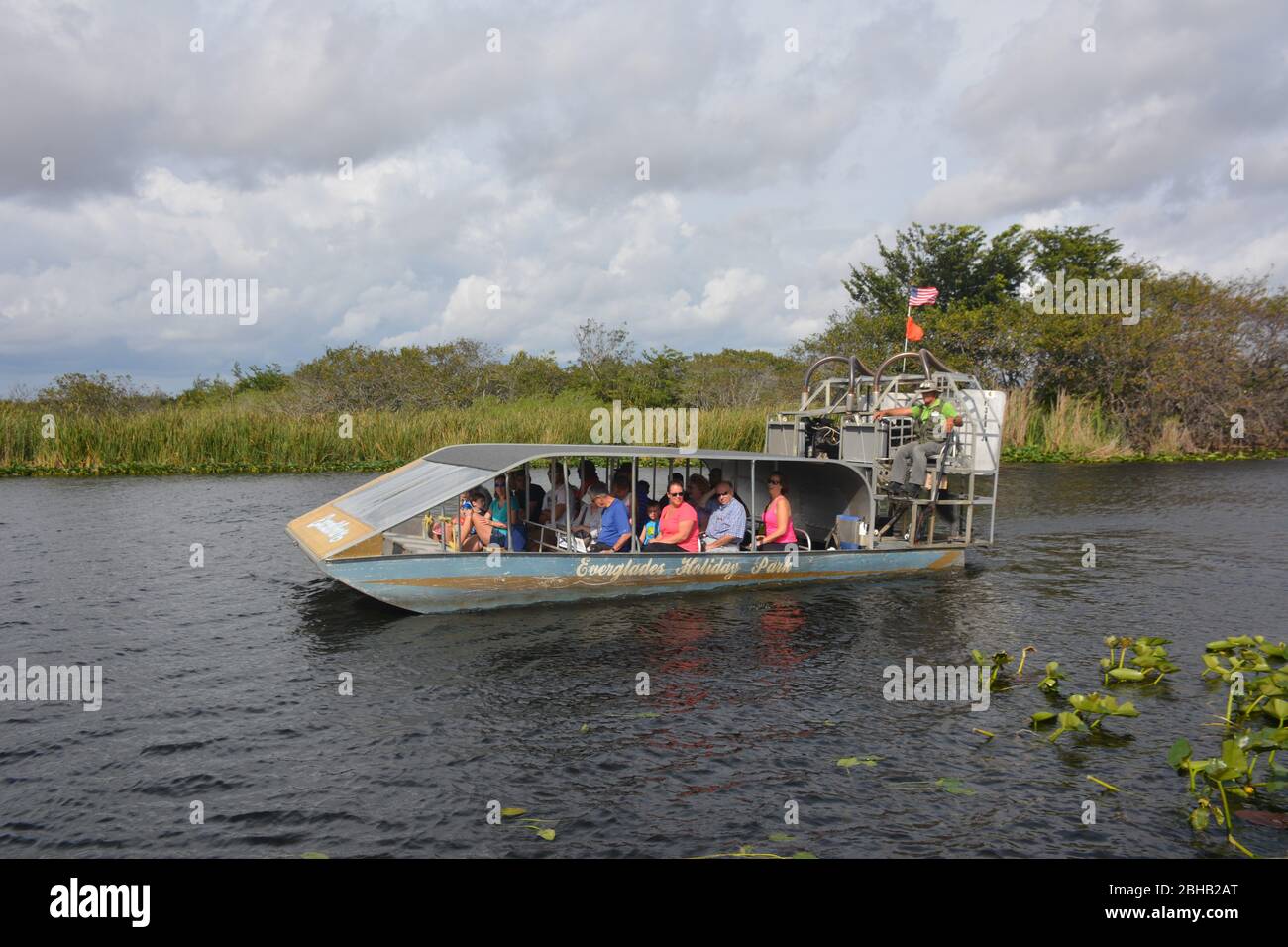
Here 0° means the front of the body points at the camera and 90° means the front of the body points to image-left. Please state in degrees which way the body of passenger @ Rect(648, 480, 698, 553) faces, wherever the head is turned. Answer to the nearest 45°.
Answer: approximately 45°

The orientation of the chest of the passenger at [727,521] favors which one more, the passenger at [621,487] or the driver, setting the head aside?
the passenger

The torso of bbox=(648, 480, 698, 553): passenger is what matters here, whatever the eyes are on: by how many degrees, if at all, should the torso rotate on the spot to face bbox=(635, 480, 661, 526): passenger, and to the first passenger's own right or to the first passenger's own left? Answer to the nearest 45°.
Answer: approximately 135° to the first passenger's own right

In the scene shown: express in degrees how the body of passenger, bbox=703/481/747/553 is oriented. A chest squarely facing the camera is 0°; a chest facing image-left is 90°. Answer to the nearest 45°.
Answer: approximately 45°

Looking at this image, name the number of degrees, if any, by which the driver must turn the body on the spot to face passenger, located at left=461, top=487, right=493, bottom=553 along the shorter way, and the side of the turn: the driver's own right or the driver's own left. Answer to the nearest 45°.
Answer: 0° — they already face them

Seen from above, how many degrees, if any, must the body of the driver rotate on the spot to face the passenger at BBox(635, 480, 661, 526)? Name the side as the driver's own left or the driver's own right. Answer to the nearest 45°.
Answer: approximately 45° to the driver's own right

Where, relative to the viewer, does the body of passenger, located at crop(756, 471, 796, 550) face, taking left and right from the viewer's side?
facing to the left of the viewer

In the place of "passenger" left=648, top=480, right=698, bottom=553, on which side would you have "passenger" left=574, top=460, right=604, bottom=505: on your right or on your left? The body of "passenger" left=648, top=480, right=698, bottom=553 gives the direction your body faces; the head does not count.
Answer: on your right

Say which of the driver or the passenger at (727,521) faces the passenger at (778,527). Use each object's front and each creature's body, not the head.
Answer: the driver

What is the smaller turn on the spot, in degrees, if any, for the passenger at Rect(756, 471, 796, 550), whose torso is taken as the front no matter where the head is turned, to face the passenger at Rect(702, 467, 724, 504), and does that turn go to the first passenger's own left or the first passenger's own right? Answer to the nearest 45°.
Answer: approximately 45° to the first passenger's own right

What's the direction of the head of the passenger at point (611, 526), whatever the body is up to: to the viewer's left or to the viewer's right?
to the viewer's left
